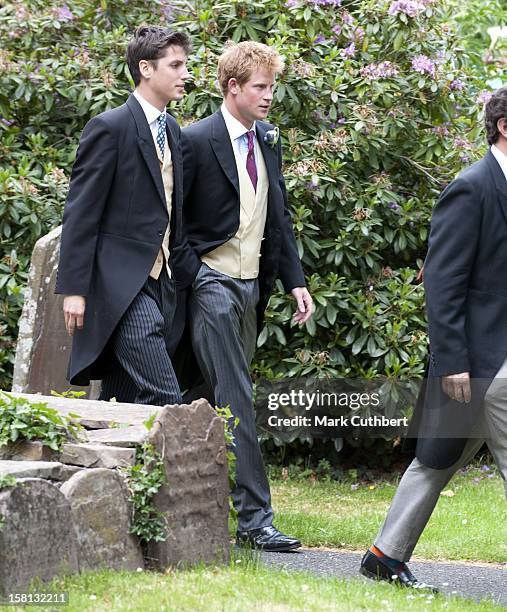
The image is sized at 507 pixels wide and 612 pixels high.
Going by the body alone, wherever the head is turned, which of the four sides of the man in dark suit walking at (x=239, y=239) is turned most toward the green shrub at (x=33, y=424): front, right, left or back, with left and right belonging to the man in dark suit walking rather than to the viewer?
right

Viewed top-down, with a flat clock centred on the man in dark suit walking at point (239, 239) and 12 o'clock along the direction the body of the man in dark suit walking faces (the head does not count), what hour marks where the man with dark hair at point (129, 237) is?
The man with dark hair is roughly at 3 o'clock from the man in dark suit walking.

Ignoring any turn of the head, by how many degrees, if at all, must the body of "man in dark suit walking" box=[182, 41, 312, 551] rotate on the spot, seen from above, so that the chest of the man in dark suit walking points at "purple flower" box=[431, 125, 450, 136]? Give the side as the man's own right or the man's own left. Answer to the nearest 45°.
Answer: approximately 90° to the man's own left

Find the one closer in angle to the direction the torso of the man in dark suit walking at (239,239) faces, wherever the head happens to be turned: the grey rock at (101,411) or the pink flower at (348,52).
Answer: the grey rock

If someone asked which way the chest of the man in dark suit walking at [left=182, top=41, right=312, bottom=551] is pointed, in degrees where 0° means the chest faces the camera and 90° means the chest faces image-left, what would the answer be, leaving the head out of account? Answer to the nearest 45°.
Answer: approximately 315°

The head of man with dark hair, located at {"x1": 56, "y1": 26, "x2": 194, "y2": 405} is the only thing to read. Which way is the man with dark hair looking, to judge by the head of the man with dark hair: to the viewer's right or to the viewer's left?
to the viewer's right
